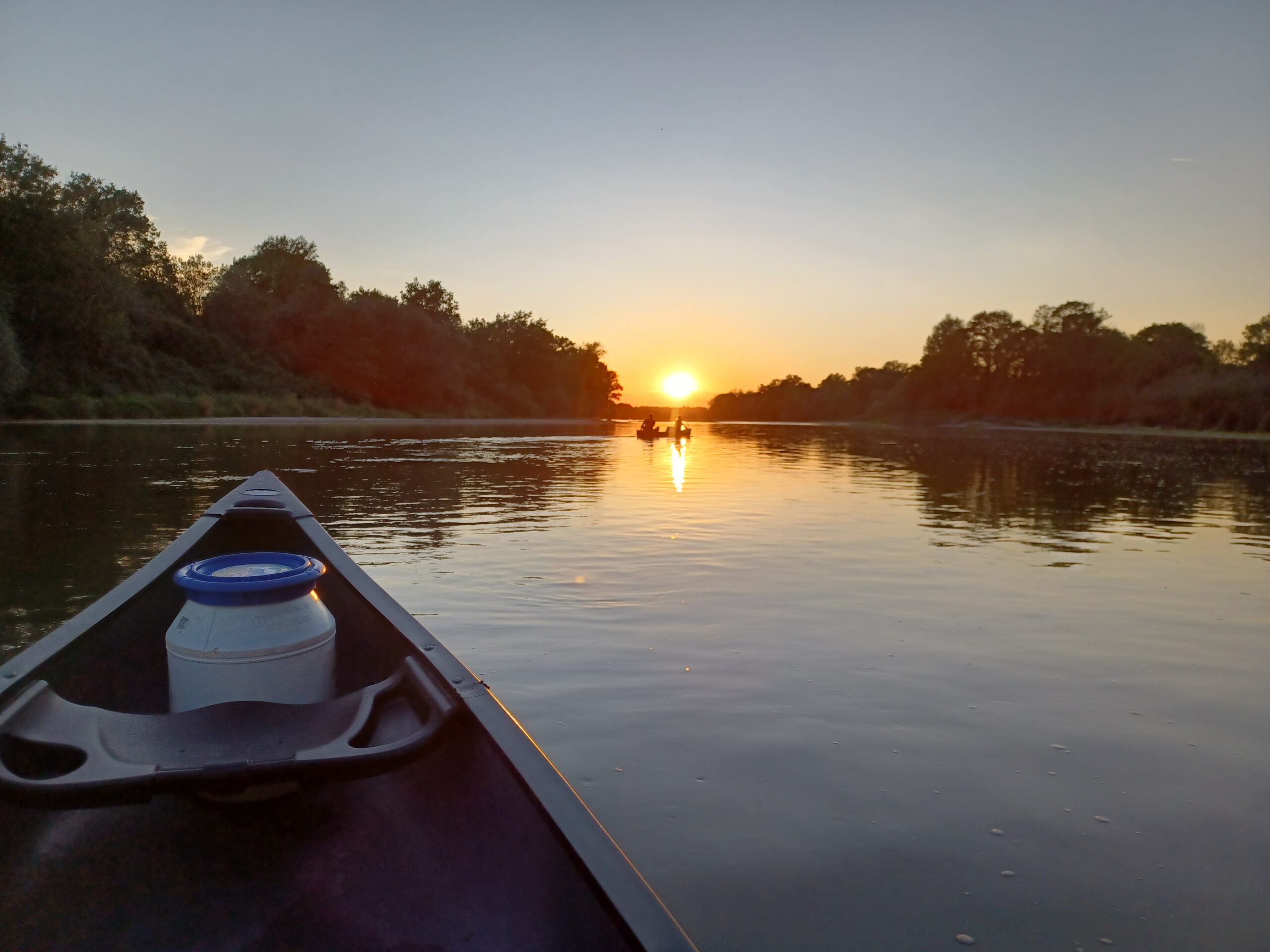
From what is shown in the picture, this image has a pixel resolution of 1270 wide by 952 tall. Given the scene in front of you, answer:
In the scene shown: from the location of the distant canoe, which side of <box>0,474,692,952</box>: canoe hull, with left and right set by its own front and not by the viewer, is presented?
front

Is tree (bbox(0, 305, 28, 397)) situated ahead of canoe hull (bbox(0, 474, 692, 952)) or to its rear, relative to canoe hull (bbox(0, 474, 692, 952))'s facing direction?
ahead

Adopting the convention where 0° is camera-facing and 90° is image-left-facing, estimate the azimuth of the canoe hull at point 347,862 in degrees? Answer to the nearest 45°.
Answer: approximately 180°
